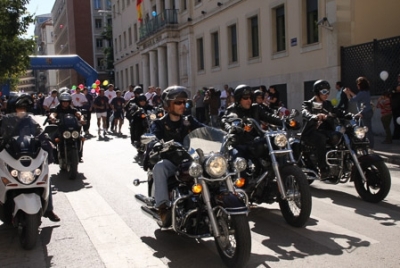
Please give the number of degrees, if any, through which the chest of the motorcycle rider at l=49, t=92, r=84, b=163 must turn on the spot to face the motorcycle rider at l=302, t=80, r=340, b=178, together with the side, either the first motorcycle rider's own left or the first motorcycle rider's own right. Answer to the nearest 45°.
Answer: approximately 45° to the first motorcycle rider's own left

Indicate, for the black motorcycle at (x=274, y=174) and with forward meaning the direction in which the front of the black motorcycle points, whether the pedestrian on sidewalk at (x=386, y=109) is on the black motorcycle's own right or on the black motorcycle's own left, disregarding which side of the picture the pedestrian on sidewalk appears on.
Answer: on the black motorcycle's own left

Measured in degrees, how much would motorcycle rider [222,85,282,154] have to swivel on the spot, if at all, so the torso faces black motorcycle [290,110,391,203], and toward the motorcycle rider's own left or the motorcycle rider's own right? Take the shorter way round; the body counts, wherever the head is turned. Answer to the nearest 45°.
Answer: approximately 45° to the motorcycle rider's own left

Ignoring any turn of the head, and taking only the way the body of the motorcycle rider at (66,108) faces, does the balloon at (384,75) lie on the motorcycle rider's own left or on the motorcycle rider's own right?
on the motorcycle rider's own left

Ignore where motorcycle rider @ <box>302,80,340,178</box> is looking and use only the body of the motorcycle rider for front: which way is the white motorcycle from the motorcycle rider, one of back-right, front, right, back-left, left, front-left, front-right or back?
right

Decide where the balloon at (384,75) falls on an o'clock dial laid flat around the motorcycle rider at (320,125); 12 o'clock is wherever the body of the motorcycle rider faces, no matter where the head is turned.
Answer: The balloon is roughly at 8 o'clock from the motorcycle rider.

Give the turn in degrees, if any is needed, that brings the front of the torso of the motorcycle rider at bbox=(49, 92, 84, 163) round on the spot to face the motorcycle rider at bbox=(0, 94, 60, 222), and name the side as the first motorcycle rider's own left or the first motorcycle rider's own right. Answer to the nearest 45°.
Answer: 0° — they already face them
